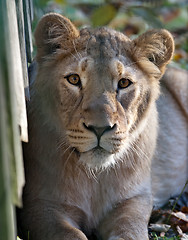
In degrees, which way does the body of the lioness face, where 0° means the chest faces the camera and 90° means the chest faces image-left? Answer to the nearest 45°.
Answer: approximately 0°
